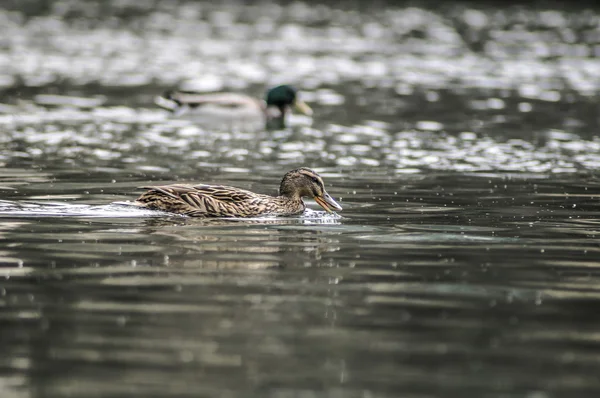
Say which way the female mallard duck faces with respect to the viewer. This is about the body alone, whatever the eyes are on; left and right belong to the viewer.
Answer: facing to the right of the viewer

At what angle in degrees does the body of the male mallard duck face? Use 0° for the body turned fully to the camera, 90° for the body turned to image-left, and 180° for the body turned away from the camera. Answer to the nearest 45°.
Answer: approximately 270°

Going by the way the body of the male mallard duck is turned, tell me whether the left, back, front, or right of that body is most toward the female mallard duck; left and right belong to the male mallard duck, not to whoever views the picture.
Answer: right

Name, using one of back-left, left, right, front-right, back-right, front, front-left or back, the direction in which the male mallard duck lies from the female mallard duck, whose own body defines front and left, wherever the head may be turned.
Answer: left

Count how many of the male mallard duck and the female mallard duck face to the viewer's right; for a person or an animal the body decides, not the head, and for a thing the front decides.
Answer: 2
